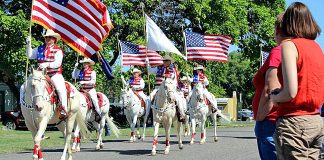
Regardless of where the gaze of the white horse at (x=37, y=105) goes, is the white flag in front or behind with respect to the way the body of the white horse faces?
behind

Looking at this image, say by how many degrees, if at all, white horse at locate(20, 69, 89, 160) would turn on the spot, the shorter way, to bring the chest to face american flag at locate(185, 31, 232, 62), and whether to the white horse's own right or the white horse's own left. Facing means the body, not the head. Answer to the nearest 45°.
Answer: approximately 180°

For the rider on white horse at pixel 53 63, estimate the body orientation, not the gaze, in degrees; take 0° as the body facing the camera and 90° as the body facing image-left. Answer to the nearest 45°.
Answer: approximately 45°

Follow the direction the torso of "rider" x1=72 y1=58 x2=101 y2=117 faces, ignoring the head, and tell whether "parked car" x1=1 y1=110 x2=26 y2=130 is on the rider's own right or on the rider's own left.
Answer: on the rider's own right

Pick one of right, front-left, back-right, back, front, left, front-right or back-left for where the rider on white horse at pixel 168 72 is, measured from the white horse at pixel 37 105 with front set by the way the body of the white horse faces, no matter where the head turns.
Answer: back

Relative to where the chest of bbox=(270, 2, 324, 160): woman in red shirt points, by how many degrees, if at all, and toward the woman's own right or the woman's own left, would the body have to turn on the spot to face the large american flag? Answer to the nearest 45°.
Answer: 0° — they already face it
